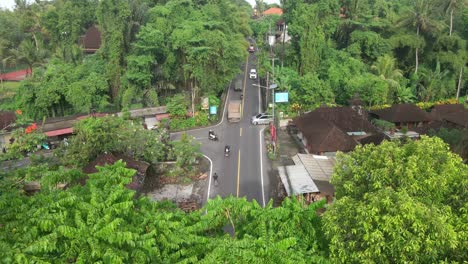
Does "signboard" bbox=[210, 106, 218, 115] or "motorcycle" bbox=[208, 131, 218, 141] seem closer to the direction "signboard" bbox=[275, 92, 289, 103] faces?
the motorcycle

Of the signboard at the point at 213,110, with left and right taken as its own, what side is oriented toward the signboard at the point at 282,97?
left

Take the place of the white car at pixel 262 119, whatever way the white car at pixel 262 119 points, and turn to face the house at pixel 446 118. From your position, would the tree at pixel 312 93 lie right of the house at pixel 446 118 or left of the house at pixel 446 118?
left

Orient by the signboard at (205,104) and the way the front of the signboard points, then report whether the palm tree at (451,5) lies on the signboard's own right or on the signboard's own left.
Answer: on the signboard's own left

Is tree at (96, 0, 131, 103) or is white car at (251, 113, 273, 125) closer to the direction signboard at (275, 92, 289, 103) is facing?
the white car

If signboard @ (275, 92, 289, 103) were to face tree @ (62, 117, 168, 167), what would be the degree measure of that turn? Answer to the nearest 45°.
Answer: approximately 45° to its right

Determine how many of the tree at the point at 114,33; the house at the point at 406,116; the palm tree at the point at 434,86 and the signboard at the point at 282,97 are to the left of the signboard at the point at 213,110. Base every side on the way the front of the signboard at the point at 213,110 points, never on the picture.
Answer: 3

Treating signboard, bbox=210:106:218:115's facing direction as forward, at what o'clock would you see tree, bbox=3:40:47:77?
The tree is roughly at 4 o'clock from the signboard.

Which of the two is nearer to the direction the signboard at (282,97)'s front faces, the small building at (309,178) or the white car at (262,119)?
the small building

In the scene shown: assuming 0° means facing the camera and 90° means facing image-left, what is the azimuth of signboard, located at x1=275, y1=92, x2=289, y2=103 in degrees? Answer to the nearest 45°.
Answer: approximately 0°

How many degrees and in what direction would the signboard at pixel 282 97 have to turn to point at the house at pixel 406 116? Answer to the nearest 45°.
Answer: approximately 90° to its left

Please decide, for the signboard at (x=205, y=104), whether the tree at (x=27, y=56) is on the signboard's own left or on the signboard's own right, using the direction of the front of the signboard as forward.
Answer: on the signboard's own right
